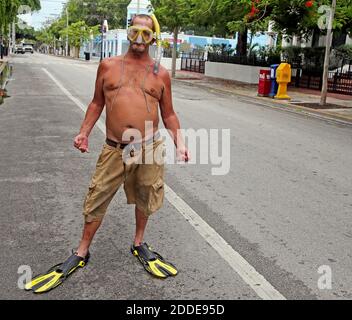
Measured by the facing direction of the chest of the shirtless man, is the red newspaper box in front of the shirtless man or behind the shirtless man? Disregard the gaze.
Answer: behind

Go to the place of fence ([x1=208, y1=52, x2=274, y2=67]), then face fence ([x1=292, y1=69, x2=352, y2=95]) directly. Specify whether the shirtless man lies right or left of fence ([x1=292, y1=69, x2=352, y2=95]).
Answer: right

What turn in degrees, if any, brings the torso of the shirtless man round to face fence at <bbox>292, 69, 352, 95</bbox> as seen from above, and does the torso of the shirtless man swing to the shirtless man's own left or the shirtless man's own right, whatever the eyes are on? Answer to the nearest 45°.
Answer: approximately 135° to the shirtless man's own left

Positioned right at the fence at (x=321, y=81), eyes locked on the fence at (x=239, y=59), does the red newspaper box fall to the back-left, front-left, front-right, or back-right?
front-left

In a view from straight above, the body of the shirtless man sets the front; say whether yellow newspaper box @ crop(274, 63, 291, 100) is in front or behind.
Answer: behind

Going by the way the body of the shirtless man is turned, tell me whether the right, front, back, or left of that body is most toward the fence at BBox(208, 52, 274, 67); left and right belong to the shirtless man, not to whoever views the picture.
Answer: back

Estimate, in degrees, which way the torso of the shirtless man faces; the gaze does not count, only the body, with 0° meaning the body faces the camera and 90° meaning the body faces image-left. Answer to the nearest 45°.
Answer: approximately 0°
